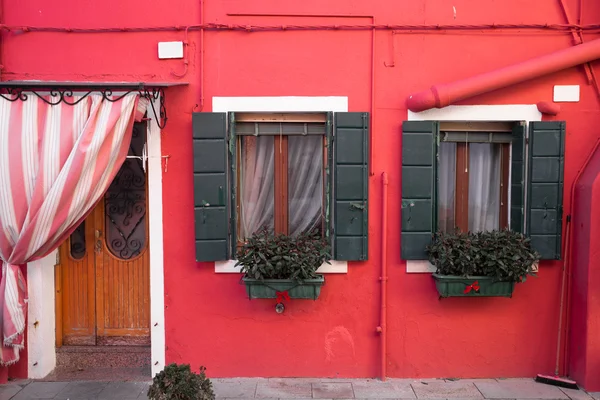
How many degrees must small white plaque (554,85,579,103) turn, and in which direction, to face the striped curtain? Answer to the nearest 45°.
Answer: approximately 45° to its right

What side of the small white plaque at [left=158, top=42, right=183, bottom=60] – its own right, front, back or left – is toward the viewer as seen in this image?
front

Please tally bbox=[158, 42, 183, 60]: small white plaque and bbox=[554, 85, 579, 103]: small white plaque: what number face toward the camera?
2

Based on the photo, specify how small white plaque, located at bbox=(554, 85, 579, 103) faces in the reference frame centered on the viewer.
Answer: facing the viewer

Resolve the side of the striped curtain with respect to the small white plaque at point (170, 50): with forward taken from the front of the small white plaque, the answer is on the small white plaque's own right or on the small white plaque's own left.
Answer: on the small white plaque's own right

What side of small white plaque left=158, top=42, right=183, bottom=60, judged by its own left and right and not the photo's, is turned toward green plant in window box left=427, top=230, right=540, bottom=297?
left
